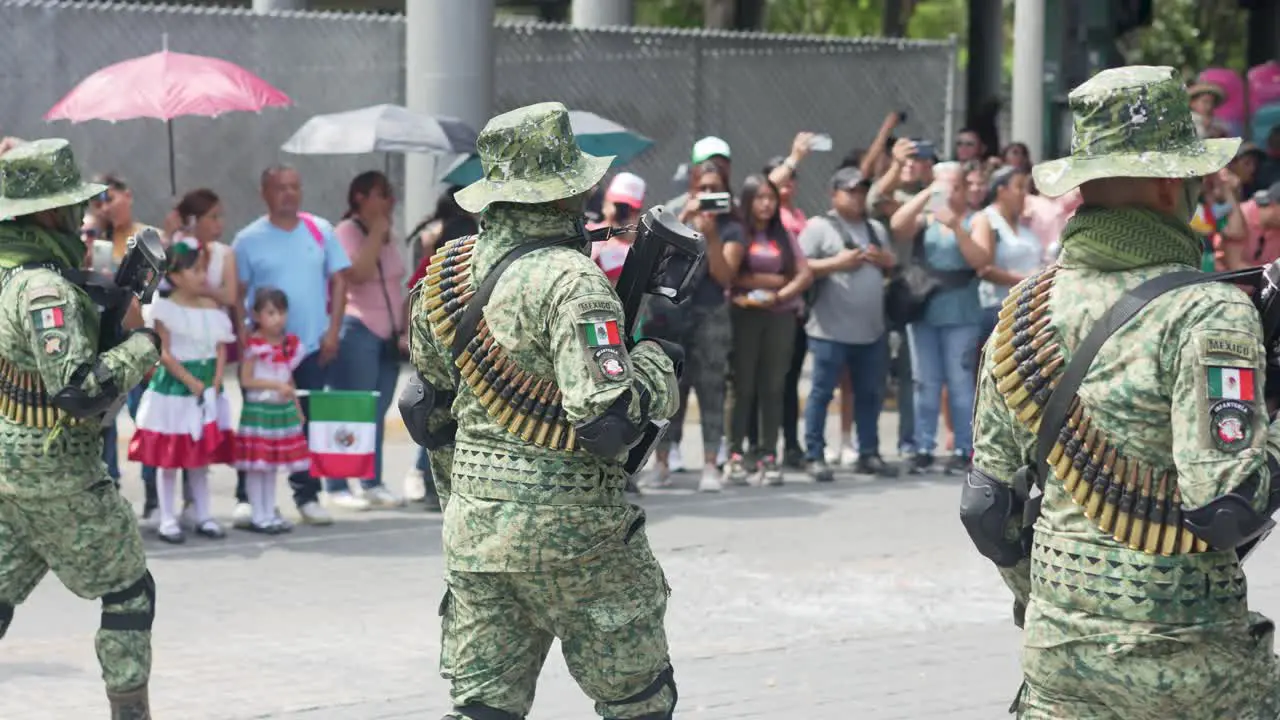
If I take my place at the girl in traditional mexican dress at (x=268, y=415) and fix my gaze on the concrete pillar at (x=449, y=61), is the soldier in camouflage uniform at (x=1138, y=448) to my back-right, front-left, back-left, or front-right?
back-right

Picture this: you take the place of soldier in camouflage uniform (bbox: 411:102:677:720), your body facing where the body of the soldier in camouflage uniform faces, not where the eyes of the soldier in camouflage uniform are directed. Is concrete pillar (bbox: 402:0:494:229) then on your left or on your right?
on your left

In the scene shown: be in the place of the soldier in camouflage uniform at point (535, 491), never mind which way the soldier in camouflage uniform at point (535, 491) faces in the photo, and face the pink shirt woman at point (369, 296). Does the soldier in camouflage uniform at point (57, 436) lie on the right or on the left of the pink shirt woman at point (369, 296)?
left

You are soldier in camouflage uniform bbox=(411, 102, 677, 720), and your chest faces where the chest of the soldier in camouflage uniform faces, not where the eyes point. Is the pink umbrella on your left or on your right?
on your left

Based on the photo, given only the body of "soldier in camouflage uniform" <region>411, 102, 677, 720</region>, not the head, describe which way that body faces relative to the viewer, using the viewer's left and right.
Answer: facing away from the viewer and to the right of the viewer

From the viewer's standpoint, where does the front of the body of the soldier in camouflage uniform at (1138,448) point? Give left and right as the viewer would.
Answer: facing away from the viewer and to the right of the viewer

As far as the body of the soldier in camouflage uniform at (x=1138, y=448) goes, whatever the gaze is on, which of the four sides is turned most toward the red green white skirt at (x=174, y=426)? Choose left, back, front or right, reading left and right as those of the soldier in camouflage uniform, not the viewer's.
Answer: left

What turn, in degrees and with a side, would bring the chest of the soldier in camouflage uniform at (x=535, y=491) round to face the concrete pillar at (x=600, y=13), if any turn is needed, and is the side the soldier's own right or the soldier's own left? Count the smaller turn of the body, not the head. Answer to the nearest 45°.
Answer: approximately 45° to the soldier's own left
